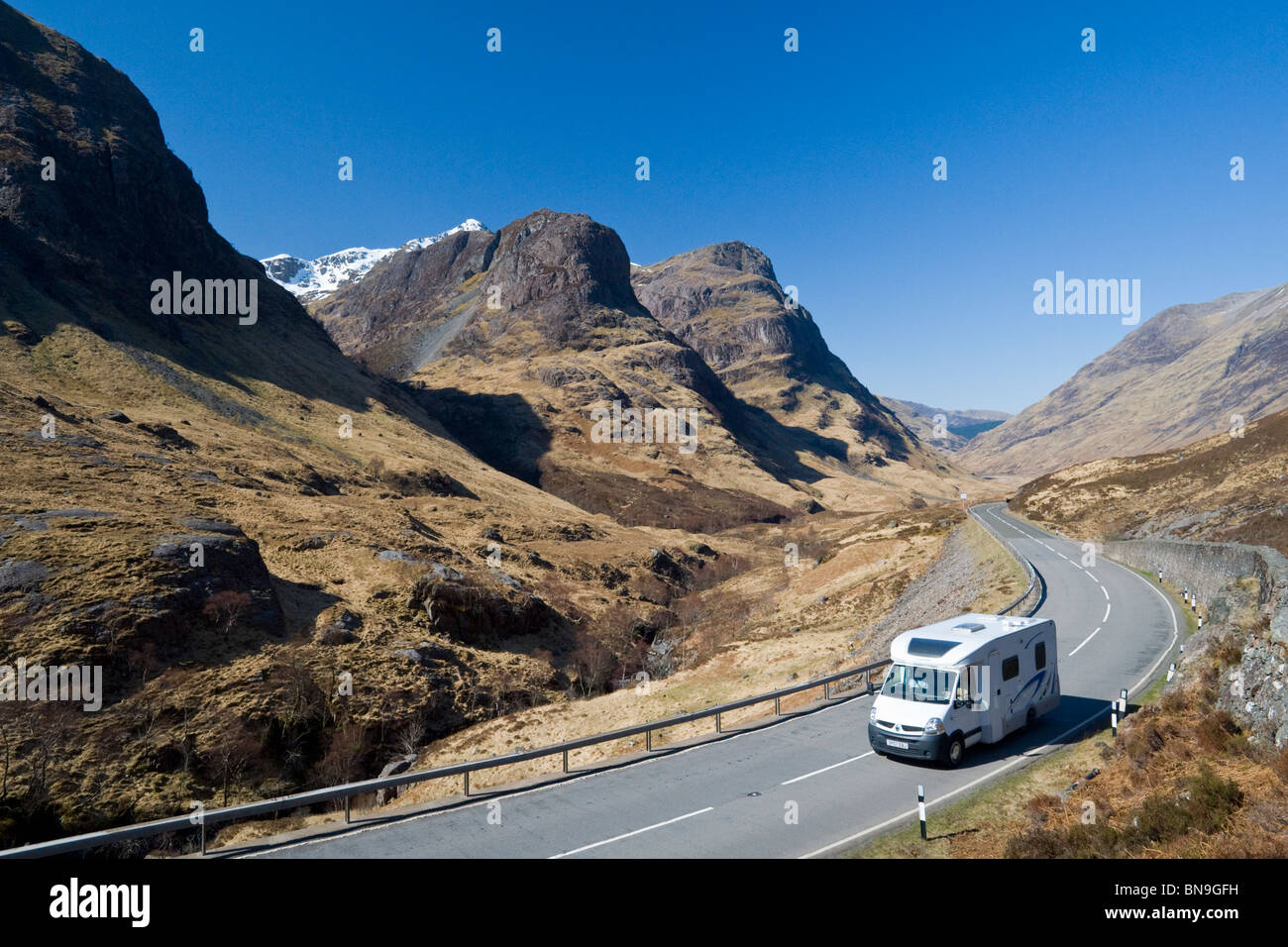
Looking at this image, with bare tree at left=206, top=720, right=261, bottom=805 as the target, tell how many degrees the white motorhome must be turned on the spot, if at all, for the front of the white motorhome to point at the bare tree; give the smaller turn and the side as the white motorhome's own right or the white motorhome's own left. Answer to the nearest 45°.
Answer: approximately 45° to the white motorhome's own right

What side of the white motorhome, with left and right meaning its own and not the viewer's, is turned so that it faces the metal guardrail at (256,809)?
front

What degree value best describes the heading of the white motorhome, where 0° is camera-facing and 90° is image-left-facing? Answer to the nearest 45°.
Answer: approximately 45°

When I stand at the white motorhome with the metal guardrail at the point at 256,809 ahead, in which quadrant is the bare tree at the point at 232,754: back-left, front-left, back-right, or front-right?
front-right
